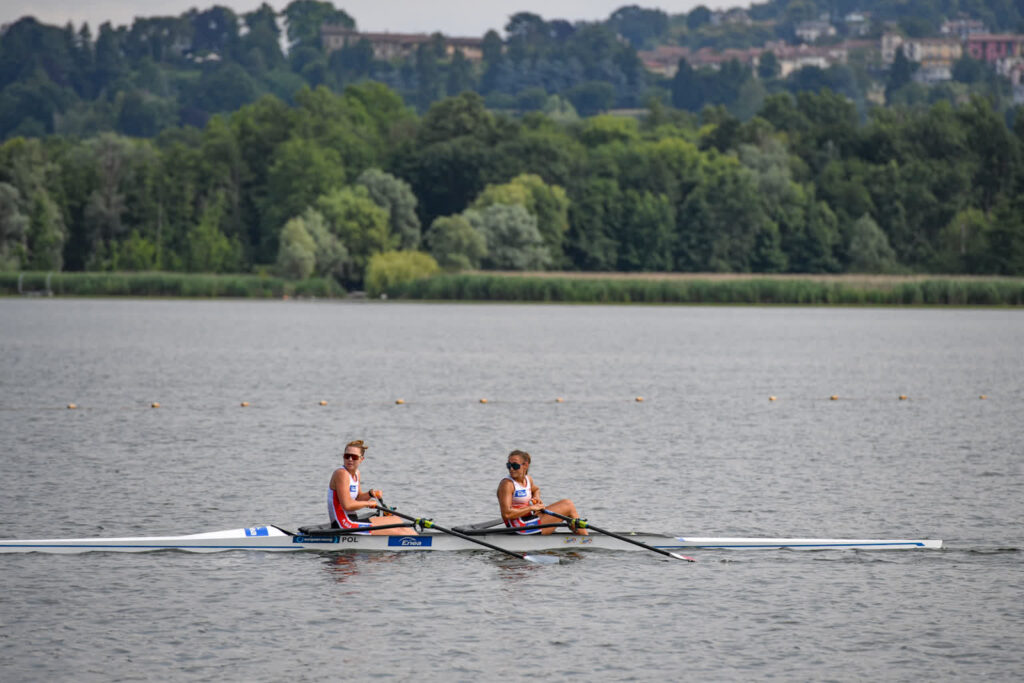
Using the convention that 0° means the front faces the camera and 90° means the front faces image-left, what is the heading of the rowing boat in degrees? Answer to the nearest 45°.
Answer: approximately 90°
